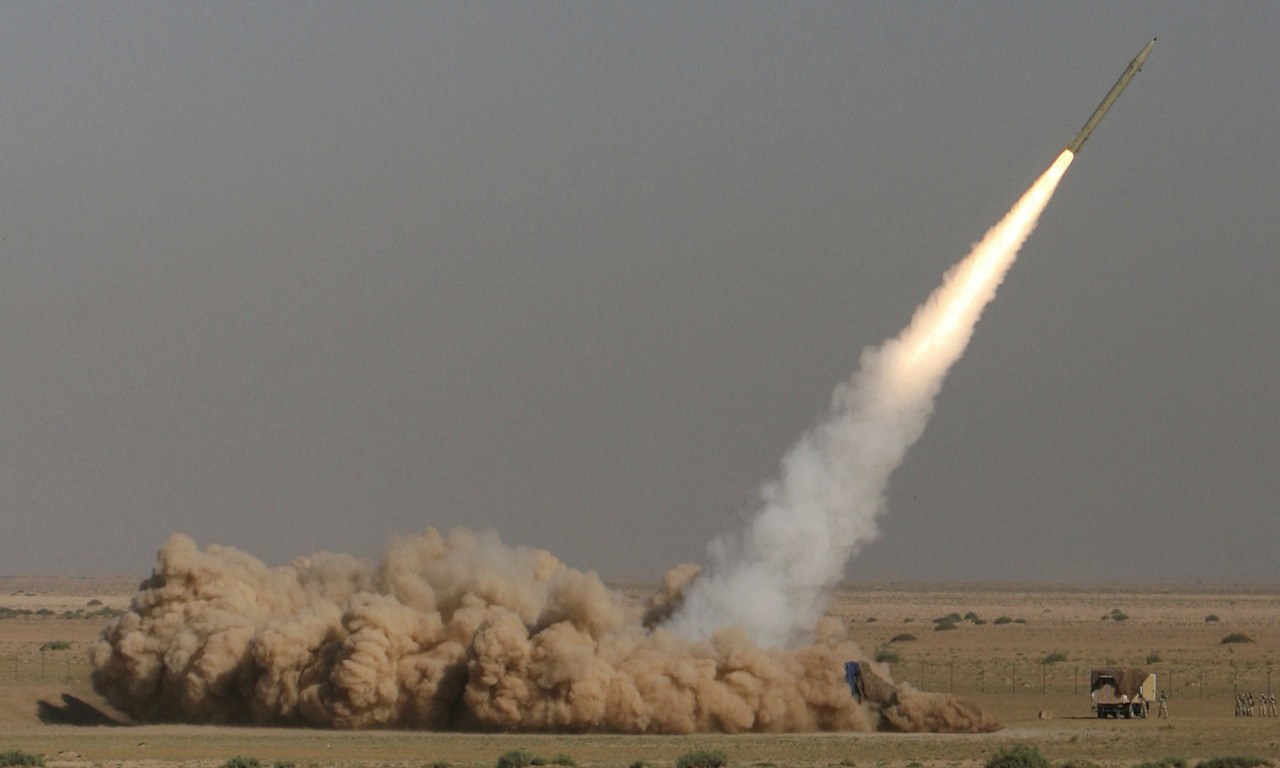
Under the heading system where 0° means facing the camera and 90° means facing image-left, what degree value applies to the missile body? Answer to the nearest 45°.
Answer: approximately 270°

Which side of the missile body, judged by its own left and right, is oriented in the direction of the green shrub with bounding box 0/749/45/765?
back
